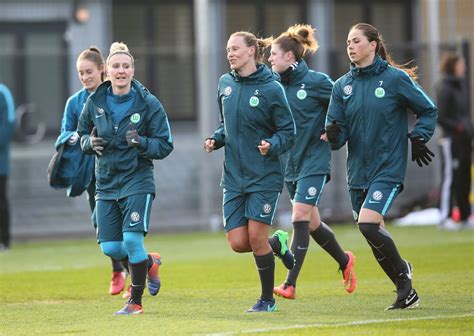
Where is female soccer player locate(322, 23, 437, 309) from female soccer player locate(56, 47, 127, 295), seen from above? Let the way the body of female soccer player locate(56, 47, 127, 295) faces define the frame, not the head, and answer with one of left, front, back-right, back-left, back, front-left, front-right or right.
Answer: left

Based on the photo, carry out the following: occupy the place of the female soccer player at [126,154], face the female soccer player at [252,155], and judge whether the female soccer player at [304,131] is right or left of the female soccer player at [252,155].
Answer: left

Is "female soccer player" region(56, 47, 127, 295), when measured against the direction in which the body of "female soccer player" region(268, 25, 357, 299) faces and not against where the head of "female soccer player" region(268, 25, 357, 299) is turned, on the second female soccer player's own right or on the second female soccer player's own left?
on the second female soccer player's own right

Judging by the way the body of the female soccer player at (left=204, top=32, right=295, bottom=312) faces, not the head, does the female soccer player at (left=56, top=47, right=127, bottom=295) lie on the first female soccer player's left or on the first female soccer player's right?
on the first female soccer player's right

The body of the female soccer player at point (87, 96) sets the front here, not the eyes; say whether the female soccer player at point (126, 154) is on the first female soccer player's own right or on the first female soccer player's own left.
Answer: on the first female soccer player's own left

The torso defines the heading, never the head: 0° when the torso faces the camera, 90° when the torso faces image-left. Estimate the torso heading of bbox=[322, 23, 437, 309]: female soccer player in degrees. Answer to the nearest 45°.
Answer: approximately 45°

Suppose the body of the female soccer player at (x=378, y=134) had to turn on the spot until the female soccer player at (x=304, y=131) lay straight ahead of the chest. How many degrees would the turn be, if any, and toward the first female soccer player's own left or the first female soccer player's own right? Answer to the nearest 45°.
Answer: approximately 90° to the first female soccer player's own right

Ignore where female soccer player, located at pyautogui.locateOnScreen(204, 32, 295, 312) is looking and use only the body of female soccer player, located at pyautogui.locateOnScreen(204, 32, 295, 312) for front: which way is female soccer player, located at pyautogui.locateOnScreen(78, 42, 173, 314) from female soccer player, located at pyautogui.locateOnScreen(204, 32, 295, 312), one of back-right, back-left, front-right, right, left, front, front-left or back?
front-right

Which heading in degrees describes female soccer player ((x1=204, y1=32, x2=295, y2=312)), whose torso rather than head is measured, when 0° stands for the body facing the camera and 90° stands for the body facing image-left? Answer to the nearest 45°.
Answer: approximately 45°

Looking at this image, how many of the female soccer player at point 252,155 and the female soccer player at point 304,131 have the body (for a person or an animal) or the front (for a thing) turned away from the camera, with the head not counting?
0

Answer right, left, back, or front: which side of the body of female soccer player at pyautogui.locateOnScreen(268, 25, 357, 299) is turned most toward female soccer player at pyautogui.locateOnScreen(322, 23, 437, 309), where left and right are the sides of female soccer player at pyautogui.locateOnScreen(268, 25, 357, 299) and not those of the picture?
left

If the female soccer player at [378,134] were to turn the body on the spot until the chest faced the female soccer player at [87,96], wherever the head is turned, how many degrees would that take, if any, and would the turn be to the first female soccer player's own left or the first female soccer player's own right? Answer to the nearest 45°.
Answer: approximately 90° to the first female soccer player's own right
